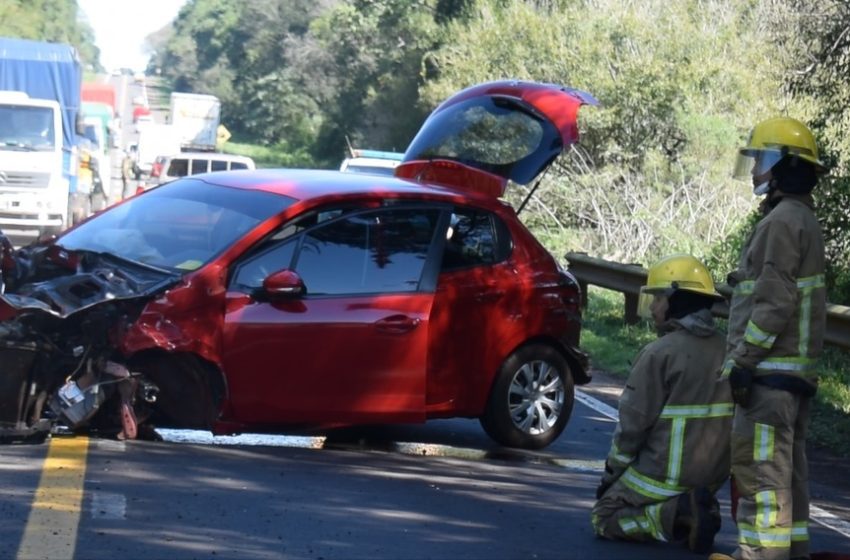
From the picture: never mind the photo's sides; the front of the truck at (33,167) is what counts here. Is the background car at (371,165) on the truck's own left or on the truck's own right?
on the truck's own left

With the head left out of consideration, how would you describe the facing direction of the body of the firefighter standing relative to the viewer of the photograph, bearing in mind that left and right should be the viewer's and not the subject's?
facing to the left of the viewer

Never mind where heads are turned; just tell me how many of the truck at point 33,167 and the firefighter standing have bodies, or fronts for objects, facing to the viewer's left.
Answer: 1

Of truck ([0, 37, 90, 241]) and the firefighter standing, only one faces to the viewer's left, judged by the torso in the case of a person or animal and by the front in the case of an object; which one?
the firefighter standing

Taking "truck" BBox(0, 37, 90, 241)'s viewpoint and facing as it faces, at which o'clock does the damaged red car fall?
The damaged red car is roughly at 12 o'clock from the truck.

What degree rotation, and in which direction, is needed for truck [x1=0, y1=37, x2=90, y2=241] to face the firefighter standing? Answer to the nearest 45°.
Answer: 0° — it already faces them

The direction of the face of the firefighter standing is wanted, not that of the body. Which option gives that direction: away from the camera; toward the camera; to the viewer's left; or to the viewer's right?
to the viewer's left

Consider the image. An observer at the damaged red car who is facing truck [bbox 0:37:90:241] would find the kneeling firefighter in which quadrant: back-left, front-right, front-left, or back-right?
back-right

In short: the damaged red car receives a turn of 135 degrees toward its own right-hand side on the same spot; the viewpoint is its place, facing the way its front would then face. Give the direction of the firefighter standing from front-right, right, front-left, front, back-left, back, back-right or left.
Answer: back-right

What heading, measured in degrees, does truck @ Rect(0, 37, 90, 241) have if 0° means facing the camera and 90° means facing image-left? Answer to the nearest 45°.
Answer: approximately 0°

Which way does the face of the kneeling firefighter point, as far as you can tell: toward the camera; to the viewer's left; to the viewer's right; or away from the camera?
to the viewer's left
